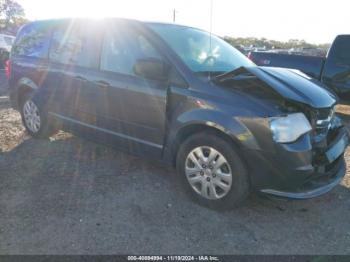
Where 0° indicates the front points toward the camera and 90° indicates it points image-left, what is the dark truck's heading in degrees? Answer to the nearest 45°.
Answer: approximately 270°

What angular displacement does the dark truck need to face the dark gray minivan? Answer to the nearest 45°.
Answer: approximately 90° to its right

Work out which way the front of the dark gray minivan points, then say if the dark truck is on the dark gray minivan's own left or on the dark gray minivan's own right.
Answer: on the dark gray minivan's own left

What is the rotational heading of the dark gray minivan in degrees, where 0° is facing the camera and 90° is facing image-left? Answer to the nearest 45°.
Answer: approximately 315°

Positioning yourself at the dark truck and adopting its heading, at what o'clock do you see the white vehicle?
The white vehicle is roughly at 7 o'clock from the dark truck.

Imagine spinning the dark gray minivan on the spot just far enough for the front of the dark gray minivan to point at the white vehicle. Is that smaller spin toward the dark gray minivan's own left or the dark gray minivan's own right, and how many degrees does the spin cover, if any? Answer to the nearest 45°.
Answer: approximately 180°
